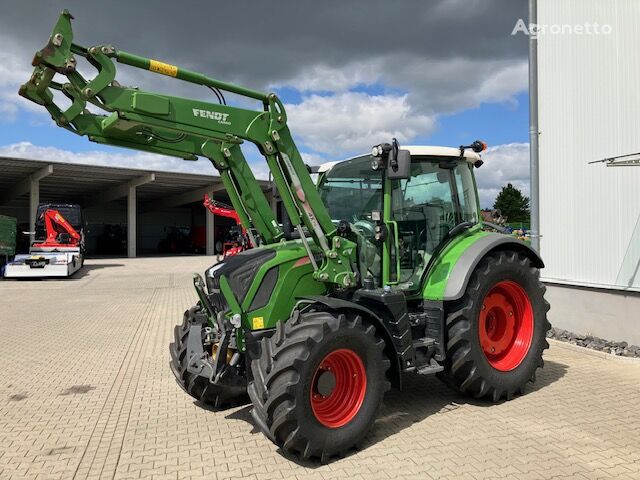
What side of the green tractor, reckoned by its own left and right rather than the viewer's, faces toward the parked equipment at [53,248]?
right

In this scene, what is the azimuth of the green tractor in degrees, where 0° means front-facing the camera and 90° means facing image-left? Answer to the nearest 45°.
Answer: approximately 45°

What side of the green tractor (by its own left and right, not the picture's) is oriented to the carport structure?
right
